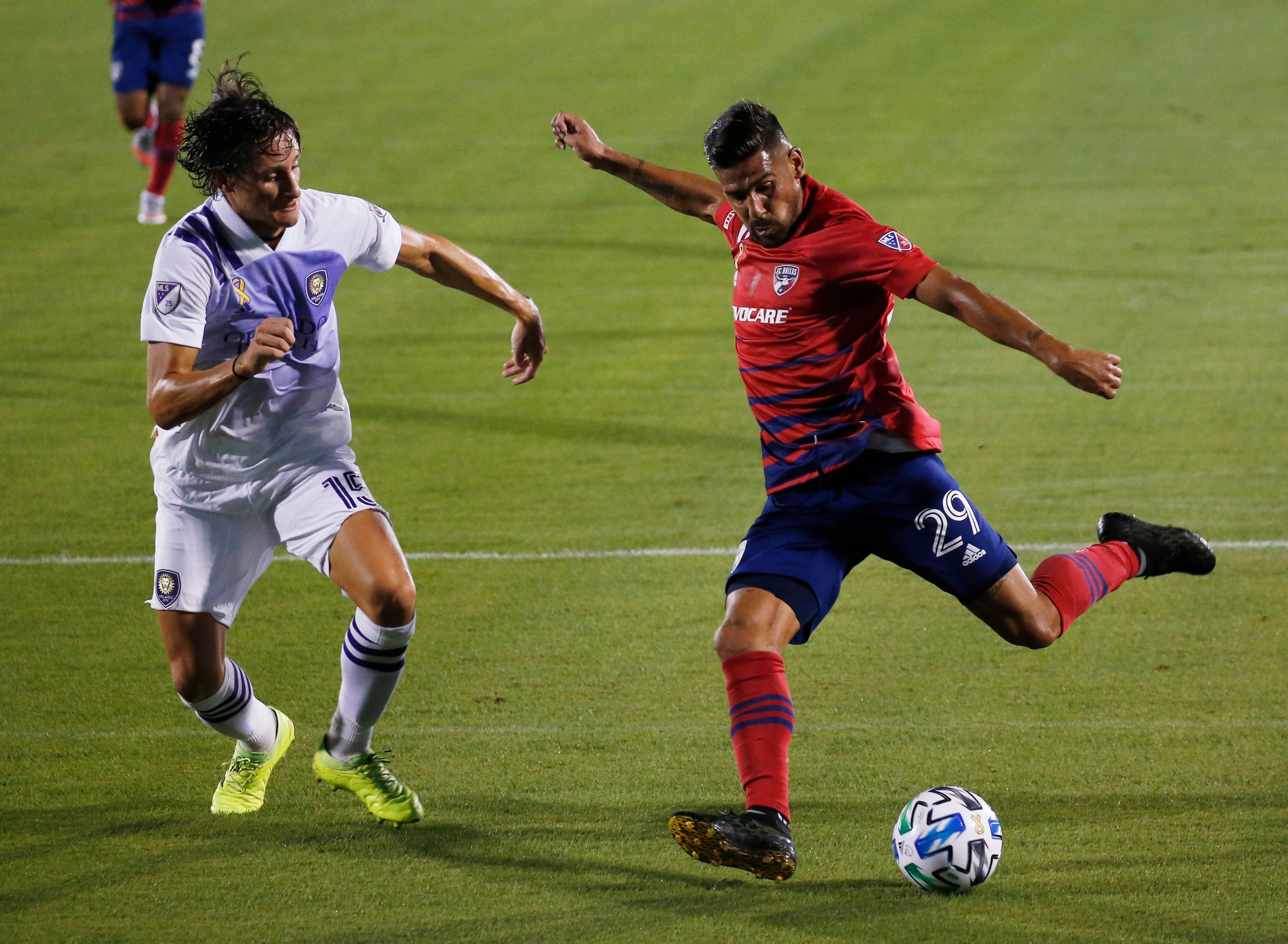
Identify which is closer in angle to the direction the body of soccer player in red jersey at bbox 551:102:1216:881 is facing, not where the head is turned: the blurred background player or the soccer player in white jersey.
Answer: the soccer player in white jersey

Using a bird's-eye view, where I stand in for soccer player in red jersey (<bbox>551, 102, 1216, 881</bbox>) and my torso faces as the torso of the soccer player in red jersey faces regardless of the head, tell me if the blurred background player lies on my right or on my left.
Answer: on my right

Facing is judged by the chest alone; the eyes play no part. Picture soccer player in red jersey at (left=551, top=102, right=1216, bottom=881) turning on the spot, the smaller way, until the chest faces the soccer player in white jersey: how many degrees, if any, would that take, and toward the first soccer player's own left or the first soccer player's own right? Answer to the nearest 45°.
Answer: approximately 45° to the first soccer player's own right
